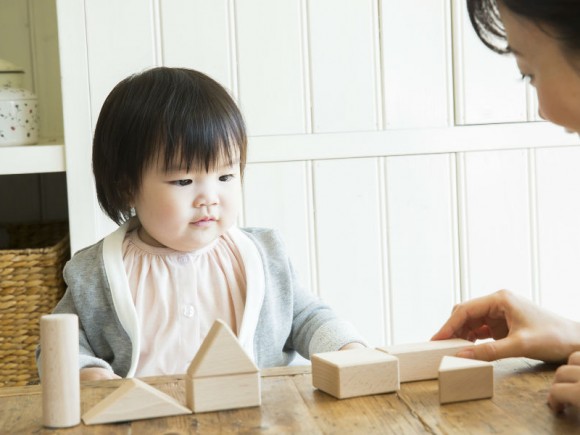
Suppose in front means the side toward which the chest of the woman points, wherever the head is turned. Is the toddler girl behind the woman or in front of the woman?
in front

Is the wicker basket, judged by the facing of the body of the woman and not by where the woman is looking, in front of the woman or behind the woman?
in front

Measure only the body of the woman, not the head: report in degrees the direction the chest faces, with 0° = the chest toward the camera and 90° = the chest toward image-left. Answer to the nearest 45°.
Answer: approximately 90°
